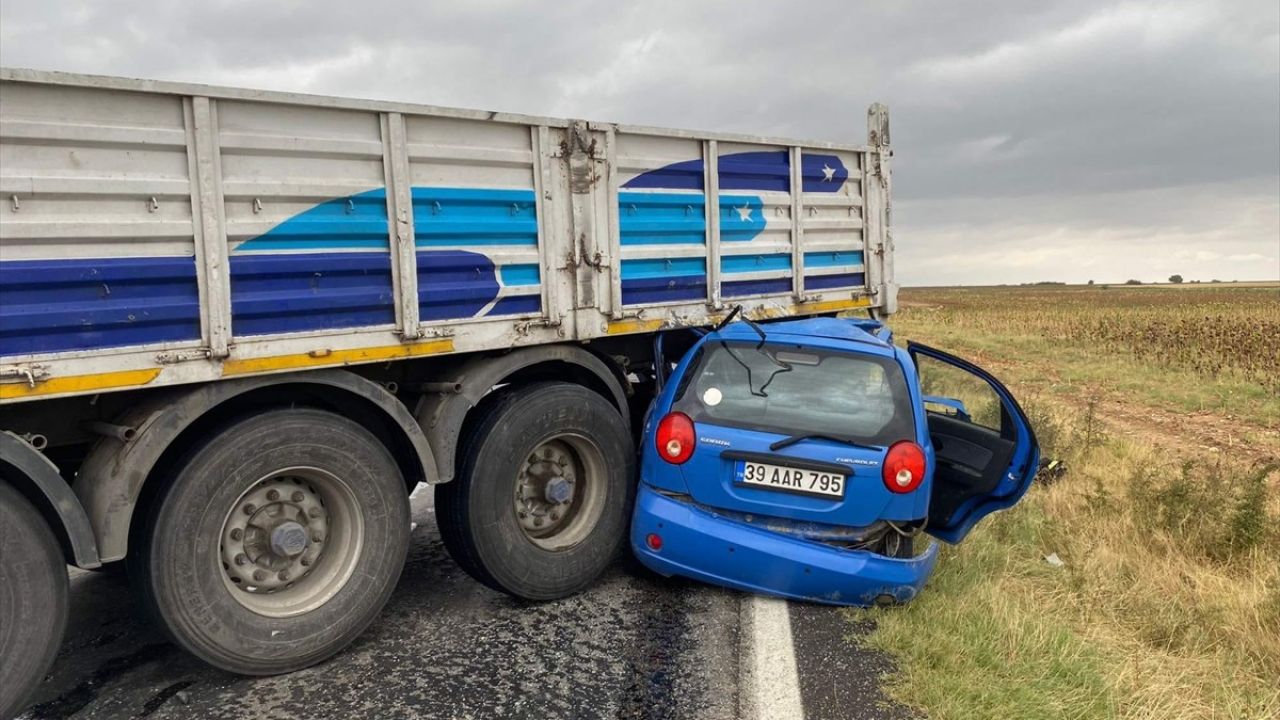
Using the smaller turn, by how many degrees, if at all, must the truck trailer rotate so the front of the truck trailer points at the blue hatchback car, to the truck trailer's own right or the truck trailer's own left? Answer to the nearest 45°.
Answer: approximately 135° to the truck trailer's own left

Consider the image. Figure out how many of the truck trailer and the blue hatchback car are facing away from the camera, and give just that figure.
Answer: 1

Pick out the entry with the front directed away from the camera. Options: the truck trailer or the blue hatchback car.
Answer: the blue hatchback car

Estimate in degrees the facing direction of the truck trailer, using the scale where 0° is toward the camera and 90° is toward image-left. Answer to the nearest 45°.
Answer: approximately 45°

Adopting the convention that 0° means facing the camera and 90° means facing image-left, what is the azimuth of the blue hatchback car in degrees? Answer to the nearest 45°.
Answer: approximately 180°

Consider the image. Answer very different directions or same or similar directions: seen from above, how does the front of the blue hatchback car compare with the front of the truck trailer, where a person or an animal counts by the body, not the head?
very different directions
